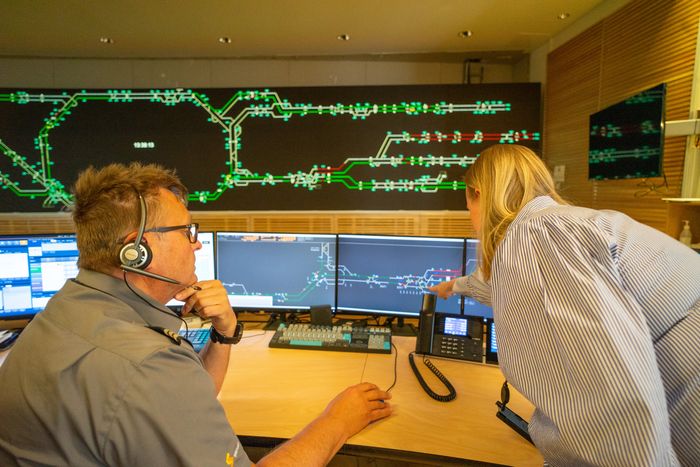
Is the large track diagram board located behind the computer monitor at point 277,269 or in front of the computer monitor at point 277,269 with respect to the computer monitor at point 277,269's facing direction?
behind

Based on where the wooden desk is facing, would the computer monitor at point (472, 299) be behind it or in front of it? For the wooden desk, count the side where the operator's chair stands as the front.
behind

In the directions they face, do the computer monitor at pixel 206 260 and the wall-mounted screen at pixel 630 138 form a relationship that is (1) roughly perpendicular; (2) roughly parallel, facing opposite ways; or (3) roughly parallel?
roughly perpendicular

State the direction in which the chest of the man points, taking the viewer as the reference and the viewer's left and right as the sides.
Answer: facing away from the viewer and to the right of the viewer

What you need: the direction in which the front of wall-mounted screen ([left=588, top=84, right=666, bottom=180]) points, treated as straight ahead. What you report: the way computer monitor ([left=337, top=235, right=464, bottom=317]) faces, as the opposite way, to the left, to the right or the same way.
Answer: to the left

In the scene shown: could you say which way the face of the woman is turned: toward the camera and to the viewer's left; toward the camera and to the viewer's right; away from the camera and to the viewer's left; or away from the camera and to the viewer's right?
away from the camera and to the viewer's left

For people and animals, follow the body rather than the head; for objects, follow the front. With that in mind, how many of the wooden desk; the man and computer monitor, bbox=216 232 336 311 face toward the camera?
2
